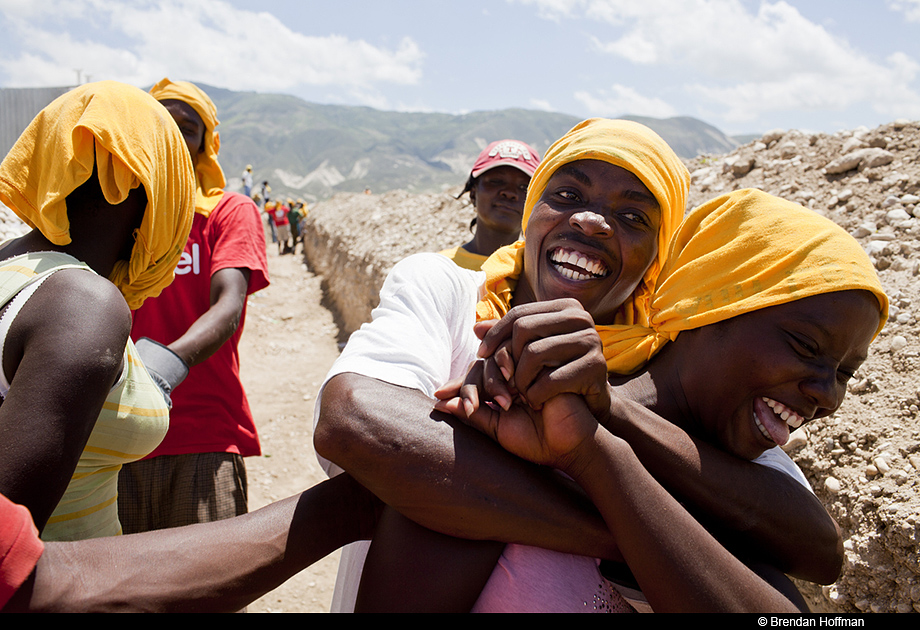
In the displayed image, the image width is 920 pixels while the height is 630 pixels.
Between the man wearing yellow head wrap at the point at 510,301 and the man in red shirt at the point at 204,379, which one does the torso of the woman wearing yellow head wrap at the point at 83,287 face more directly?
the man wearing yellow head wrap

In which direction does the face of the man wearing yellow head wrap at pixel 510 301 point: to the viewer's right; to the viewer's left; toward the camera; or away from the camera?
toward the camera

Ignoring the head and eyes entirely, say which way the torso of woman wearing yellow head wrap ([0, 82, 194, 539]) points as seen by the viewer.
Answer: to the viewer's right

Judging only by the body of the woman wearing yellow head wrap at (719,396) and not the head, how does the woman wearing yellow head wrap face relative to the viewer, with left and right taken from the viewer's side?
facing the viewer and to the right of the viewer

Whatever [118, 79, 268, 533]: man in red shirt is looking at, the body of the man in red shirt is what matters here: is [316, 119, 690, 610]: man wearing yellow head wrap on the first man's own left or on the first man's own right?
on the first man's own left

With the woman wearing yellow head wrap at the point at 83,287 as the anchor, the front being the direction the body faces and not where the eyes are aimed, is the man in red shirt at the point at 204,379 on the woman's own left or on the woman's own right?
on the woman's own left

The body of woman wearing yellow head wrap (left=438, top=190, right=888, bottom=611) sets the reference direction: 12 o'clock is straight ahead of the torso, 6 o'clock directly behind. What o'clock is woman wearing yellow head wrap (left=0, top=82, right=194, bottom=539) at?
woman wearing yellow head wrap (left=0, top=82, right=194, bottom=539) is roughly at 4 o'clock from woman wearing yellow head wrap (left=438, top=190, right=888, bottom=611).

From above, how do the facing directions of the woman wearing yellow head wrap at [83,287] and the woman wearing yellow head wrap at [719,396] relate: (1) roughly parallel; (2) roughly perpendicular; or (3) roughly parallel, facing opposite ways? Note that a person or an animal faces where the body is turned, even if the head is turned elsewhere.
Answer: roughly perpendicular

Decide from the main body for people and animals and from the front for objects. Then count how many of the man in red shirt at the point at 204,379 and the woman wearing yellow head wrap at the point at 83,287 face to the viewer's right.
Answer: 1

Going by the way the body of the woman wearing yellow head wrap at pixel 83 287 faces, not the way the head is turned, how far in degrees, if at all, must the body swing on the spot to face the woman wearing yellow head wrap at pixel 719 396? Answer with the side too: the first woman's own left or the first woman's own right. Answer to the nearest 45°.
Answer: approximately 45° to the first woman's own right
